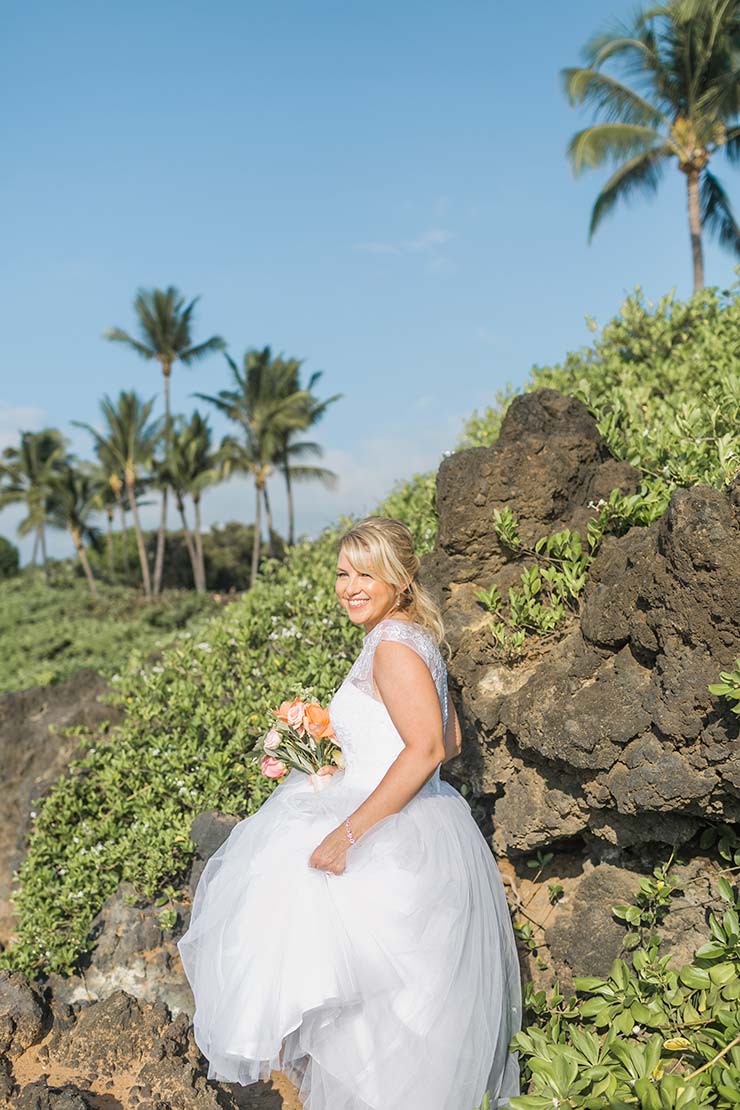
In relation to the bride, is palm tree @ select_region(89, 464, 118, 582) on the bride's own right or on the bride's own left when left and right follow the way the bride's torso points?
on the bride's own right

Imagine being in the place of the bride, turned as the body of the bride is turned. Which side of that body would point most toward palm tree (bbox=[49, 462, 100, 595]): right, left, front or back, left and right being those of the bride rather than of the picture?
right

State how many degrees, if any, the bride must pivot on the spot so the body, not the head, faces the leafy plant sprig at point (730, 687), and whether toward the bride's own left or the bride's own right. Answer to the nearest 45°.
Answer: approximately 180°

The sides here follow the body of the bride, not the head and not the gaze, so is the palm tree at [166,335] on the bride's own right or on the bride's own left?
on the bride's own right

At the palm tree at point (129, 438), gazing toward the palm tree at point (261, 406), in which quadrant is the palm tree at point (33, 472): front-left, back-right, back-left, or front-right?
back-left

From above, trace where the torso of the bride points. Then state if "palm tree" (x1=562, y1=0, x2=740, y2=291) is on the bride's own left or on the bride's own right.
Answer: on the bride's own right

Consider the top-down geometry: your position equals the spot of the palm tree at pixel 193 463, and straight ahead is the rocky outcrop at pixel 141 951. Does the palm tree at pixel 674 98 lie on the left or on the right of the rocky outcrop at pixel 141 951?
left

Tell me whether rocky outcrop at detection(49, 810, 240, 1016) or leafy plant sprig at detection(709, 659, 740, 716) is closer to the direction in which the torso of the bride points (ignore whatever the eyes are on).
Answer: the rocky outcrop

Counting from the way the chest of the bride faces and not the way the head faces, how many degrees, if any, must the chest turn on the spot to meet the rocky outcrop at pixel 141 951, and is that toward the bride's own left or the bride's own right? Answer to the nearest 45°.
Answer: approximately 45° to the bride's own right

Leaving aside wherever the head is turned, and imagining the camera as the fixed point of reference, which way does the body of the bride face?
to the viewer's left
